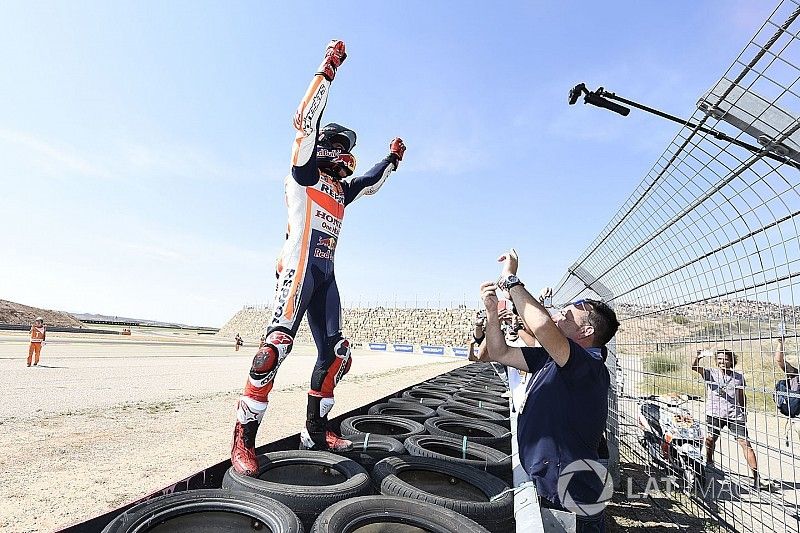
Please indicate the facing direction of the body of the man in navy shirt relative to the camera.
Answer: to the viewer's left

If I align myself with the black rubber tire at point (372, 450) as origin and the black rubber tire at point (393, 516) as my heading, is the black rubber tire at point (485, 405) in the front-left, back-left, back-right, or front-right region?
back-left

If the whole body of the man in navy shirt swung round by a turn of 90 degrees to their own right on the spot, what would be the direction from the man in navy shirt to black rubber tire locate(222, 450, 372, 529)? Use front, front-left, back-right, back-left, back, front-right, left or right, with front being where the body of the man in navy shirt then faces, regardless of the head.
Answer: left

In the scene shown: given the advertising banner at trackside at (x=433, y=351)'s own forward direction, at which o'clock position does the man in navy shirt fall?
The man in navy shirt is roughly at 12 o'clock from the advertising banner at trackside.

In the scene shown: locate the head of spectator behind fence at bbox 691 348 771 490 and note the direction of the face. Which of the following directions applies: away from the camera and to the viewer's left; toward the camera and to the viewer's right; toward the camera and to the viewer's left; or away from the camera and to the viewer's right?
toward the camera and to the viewer's left

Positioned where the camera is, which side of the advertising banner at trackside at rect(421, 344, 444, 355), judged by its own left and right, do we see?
front

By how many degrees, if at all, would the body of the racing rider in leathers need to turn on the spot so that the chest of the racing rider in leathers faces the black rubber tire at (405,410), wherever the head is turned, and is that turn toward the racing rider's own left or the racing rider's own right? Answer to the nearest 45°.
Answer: approximately 90° to the racing rider's own left

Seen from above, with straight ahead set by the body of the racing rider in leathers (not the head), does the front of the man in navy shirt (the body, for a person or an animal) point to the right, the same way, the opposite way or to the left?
the opposite way

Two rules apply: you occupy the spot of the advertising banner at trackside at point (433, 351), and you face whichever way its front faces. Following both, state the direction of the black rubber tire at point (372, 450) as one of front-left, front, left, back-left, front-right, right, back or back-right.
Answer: front

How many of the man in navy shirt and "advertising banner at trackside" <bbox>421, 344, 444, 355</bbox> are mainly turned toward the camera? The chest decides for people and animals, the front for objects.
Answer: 1

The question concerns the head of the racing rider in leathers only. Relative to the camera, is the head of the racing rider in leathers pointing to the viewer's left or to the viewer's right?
to the viewer's right

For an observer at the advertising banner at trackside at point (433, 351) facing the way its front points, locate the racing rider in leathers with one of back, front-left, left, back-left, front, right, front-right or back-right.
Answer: front

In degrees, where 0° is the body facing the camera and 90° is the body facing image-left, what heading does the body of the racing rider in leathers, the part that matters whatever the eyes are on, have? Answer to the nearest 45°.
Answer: approximately 315°

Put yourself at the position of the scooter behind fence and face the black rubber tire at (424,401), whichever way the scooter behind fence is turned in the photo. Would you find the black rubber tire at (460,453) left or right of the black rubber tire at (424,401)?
left

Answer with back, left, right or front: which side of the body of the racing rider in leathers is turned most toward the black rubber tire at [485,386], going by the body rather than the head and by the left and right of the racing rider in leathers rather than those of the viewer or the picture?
left
